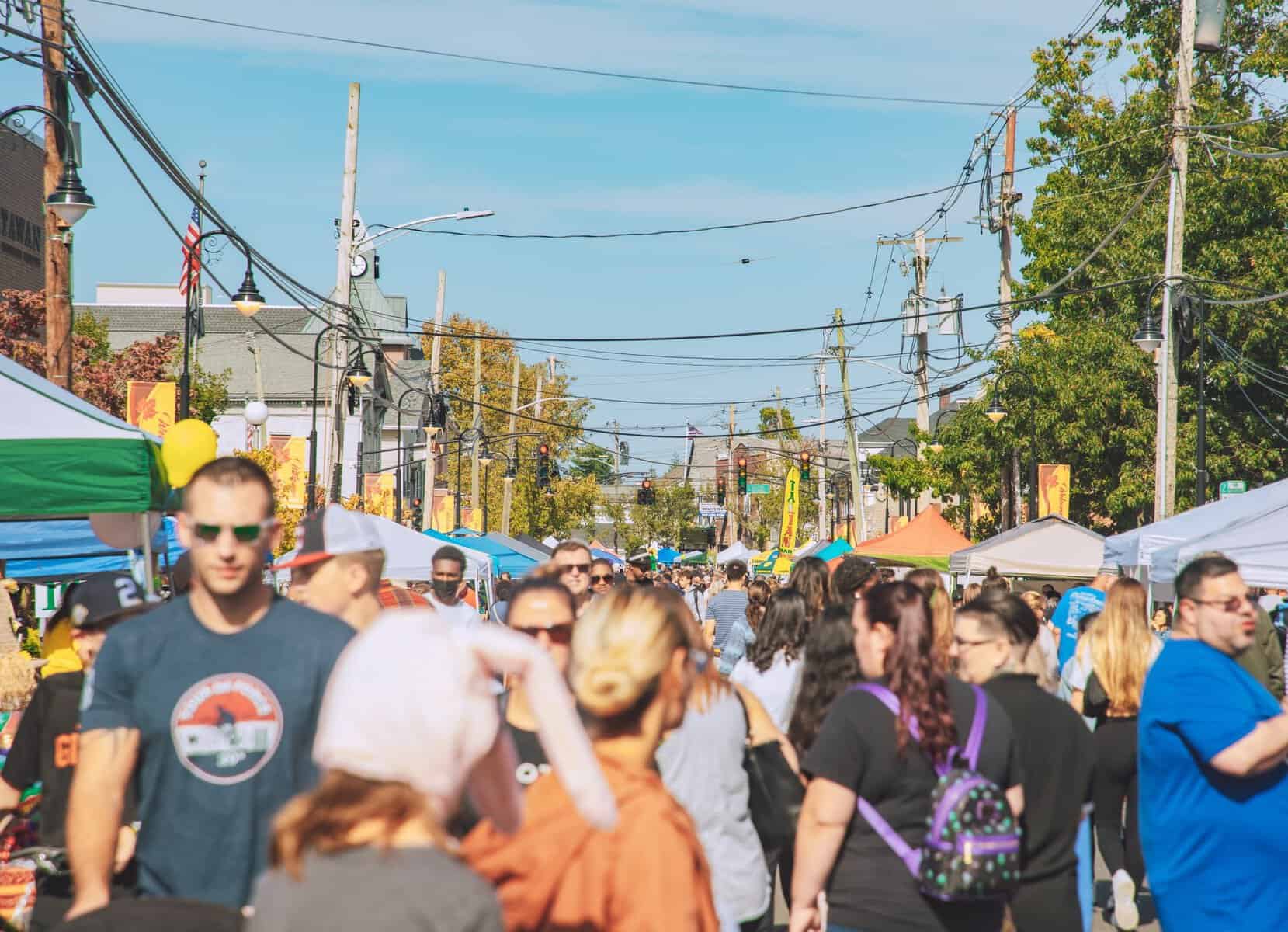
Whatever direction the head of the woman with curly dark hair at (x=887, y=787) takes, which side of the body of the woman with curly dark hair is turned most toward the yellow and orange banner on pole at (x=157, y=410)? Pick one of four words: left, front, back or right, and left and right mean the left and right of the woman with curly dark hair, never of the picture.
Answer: front

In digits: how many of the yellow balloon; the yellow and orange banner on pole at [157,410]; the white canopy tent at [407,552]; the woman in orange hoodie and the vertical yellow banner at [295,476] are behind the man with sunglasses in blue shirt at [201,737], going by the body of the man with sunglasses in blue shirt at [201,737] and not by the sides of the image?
4

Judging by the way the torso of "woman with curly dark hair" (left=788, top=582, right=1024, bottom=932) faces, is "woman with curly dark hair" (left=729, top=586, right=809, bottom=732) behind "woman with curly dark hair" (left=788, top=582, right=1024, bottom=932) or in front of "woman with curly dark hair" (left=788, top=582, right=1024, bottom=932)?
in front

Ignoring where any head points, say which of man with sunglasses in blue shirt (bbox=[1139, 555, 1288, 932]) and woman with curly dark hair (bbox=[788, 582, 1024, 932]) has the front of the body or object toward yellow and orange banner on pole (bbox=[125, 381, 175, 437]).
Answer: the woman with curly dark hair

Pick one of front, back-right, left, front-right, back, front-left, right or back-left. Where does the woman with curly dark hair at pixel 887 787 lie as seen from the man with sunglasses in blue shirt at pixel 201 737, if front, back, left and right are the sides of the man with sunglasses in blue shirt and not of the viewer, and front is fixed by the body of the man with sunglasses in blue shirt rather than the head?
left

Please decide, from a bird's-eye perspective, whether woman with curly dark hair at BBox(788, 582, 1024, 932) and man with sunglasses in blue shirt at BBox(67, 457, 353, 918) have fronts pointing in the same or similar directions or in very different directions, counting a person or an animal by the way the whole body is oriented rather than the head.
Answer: very different directions

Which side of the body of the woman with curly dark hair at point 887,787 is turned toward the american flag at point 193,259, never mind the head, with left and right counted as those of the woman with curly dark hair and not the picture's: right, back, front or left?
front

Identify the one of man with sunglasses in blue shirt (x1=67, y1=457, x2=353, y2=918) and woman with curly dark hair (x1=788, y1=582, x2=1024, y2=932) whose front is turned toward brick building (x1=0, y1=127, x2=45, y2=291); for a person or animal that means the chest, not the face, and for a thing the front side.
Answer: the woman with curly dark hair

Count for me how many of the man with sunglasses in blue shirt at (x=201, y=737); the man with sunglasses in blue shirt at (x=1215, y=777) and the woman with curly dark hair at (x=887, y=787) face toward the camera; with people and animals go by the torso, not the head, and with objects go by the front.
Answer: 1

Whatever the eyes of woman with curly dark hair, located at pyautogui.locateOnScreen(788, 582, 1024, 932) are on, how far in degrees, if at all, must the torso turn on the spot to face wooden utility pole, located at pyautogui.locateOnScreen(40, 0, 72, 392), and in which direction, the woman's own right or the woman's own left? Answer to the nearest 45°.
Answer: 0° — they already face it

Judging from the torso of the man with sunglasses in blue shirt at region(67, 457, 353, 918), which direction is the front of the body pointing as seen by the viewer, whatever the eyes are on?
toward the camera

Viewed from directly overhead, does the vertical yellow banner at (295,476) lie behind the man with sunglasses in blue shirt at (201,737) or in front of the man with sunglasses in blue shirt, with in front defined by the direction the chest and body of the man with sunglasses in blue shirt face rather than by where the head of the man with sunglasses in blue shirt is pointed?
behind

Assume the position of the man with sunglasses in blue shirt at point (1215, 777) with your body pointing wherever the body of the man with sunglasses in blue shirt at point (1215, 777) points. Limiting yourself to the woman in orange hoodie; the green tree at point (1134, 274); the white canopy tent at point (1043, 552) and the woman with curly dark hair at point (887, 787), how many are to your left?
2

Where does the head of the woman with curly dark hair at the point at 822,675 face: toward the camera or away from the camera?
away from the camera
